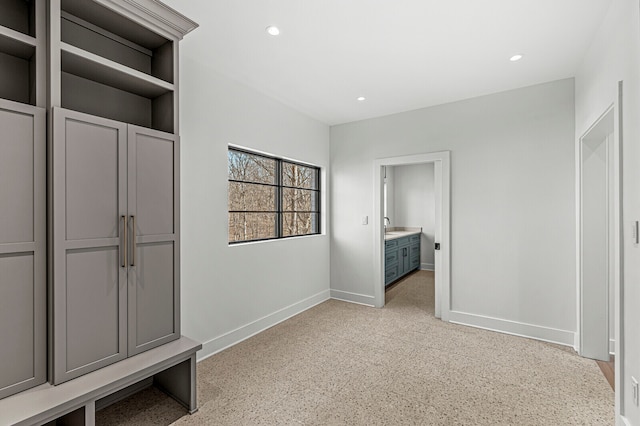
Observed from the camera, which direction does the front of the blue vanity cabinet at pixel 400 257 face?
facing the viewer and to the right of the viewer

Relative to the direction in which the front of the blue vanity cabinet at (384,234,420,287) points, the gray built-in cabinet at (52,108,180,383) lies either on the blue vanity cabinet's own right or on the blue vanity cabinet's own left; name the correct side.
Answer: on the blue vanity cabinet's own right

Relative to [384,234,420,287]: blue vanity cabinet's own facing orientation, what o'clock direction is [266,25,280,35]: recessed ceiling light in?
The recessed ceiling light is roughly at 2 o'clock from the blue vanity cabinet.

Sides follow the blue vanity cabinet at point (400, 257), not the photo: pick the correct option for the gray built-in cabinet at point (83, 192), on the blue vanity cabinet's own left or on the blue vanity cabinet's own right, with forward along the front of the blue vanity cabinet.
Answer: on the blue vanity cabinet's own right

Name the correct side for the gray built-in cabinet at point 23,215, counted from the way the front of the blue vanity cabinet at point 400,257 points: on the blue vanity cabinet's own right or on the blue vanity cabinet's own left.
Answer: on the blue vanity cabinet's own right
